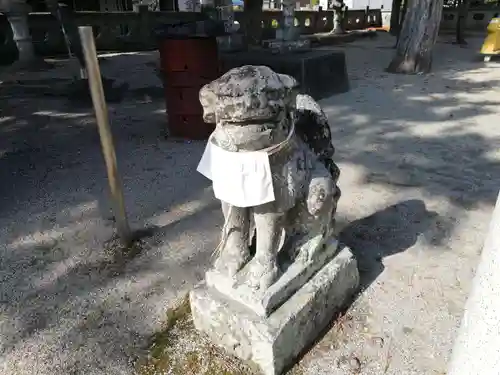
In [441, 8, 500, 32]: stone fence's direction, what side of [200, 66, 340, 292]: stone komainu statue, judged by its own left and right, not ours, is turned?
back

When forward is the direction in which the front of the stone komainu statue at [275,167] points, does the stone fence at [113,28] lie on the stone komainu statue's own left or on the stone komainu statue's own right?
on the stone komainu statue's own right

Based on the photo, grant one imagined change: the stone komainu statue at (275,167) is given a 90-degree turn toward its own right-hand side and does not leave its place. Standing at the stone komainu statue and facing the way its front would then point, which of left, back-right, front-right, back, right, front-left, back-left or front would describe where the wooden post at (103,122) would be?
front

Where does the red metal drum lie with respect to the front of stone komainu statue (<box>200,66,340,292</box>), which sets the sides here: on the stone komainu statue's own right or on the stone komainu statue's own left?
on the stone komainu statue's own right

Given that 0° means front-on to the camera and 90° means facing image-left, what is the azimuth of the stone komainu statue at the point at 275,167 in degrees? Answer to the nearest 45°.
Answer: approximately 45°

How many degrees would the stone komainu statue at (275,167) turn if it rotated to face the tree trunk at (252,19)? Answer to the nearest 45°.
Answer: approximately 135° to its right

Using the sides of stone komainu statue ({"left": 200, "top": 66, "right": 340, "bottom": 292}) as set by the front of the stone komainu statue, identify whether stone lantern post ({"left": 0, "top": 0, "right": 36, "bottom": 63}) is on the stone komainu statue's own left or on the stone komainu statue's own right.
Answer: on the stone komainu statue's own right

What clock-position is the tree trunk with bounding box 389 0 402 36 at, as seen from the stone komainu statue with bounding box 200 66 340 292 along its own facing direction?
The tree trunk is roughly at 5 o'clock from the stone komainu statue.
